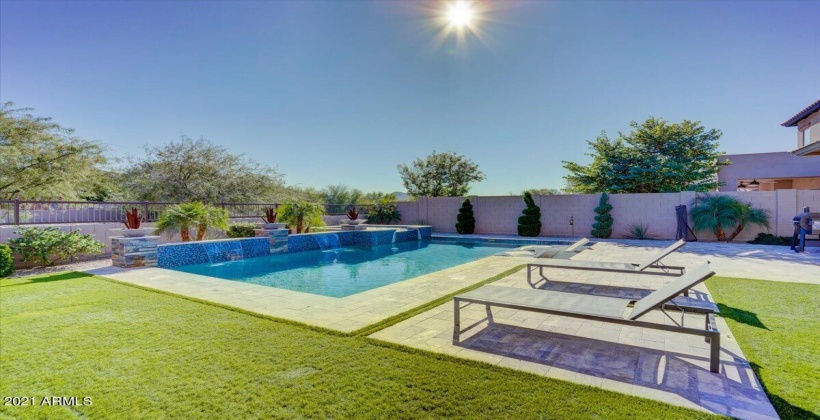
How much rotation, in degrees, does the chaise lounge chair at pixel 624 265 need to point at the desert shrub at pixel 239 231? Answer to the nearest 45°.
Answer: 0° — it already faces it

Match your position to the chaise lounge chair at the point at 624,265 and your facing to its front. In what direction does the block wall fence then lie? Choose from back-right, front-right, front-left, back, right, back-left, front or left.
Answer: right

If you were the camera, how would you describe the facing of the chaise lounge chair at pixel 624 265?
facing to the left of the viewer

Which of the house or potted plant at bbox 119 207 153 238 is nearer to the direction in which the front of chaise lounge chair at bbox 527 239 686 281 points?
the potted plant

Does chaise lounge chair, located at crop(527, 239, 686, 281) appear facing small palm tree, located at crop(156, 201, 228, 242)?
yes

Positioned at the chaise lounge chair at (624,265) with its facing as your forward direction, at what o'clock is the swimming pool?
The swimming pool is roughly at 12 o'clock from the chaise lounge chair.

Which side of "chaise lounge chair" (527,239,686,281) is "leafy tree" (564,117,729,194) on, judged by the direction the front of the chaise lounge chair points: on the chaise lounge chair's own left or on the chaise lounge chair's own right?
on the chaise lounge chair's own right

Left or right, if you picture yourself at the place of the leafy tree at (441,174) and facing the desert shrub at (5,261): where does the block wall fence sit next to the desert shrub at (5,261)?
left
